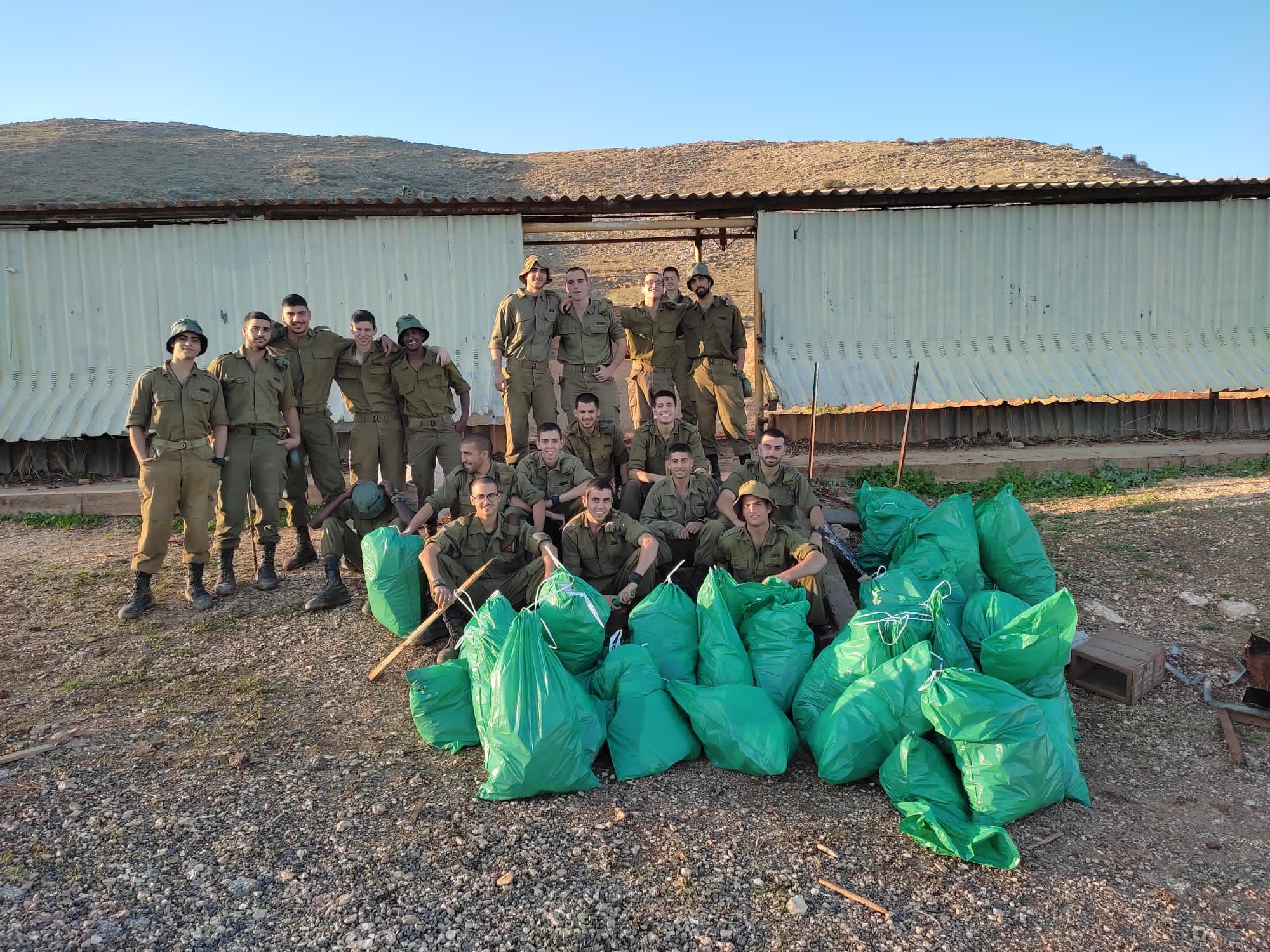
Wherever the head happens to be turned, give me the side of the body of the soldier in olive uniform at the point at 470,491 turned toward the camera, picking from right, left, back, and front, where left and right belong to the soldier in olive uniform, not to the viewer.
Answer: front

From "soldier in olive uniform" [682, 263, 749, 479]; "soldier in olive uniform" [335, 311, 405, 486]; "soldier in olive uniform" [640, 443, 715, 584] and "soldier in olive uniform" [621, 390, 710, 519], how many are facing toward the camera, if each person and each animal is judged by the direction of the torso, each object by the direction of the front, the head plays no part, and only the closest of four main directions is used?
4

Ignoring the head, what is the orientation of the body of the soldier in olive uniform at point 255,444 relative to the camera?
toward the camera

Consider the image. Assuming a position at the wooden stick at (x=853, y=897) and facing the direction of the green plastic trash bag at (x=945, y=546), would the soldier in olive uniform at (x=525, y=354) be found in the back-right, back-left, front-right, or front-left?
front-left

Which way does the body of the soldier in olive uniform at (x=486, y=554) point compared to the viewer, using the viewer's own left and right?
facing the viewer

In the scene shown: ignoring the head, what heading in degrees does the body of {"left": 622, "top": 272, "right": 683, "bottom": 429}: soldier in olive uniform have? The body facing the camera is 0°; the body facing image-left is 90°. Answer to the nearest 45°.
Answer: approximately 0°

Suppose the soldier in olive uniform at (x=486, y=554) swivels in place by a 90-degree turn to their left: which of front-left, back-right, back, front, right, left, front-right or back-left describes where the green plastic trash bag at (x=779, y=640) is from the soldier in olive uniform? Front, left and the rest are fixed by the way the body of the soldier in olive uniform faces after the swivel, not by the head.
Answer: front-right
